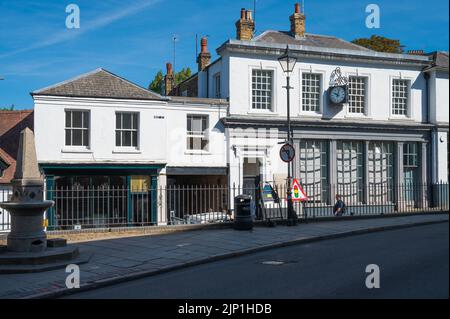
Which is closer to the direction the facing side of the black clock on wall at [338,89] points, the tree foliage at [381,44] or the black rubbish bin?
the black rubbish bin

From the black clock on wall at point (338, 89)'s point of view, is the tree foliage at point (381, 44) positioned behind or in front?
behind

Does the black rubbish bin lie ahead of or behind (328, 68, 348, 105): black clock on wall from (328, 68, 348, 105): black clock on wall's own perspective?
ahead

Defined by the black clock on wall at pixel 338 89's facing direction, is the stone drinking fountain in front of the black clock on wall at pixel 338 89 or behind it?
in front

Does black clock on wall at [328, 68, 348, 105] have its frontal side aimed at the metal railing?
yes

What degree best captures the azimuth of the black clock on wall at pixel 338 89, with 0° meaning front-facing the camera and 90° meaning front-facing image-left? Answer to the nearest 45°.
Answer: approximately 45°
